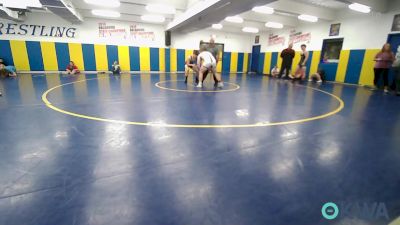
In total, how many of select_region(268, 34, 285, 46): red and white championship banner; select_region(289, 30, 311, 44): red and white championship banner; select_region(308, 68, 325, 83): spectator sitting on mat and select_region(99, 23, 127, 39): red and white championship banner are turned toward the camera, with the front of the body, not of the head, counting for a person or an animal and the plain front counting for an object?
3

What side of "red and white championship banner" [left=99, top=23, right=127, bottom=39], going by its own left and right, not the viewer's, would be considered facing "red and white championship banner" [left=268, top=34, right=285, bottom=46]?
left

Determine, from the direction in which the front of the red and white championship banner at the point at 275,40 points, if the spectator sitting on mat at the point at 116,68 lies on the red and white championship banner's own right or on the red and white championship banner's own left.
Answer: on the red and white championship banner's own right

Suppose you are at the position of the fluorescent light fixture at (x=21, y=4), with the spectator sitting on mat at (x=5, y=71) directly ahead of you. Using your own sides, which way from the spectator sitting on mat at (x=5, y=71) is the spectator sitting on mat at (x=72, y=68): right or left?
right

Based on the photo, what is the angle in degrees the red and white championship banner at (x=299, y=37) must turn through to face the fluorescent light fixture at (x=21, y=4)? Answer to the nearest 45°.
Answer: approximately 45° to its right

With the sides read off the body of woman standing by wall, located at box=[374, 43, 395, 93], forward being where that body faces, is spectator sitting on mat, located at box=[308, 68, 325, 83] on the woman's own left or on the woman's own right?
on the woman's own right

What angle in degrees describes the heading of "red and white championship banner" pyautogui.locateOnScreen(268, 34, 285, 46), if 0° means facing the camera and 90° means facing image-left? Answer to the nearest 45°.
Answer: approximately 0°

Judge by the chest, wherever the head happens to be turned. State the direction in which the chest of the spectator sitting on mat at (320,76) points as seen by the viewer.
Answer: to the viewer's left

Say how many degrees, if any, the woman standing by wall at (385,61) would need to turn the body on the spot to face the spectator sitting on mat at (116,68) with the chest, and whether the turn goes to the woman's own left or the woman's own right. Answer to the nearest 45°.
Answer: approximately 45° to the woman's own right

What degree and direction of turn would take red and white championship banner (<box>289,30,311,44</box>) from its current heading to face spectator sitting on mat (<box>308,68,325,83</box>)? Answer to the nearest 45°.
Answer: approximately 45° to its left

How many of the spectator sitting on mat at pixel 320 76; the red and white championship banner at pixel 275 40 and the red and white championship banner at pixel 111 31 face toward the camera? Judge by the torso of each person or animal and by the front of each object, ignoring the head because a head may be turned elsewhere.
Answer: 2

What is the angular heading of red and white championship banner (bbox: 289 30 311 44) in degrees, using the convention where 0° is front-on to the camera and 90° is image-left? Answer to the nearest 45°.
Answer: approximately 0°

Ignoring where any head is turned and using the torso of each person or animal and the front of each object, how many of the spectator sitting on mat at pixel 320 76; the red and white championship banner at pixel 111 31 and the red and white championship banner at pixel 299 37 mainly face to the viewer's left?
1

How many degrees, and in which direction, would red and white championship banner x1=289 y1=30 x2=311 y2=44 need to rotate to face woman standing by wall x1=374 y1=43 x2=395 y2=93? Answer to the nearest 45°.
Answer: approximately 45° to its left

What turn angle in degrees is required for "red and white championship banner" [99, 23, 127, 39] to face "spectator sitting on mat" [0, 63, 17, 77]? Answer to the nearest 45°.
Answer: approximately 45° to its right

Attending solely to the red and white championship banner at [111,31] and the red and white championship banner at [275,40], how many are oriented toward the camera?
2
